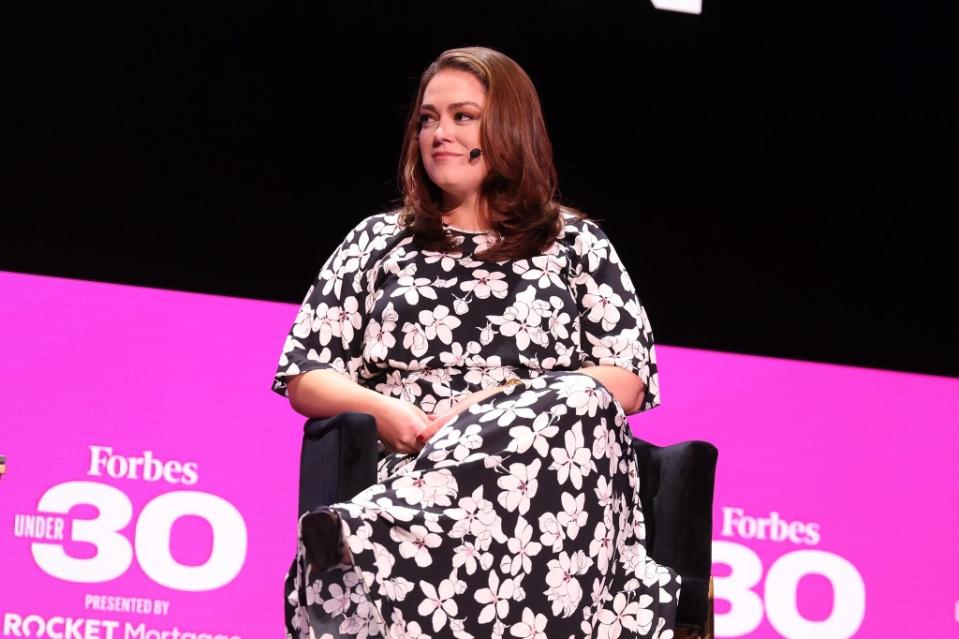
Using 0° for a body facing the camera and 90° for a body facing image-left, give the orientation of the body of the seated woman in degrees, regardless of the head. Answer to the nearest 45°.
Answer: approximately 0°
